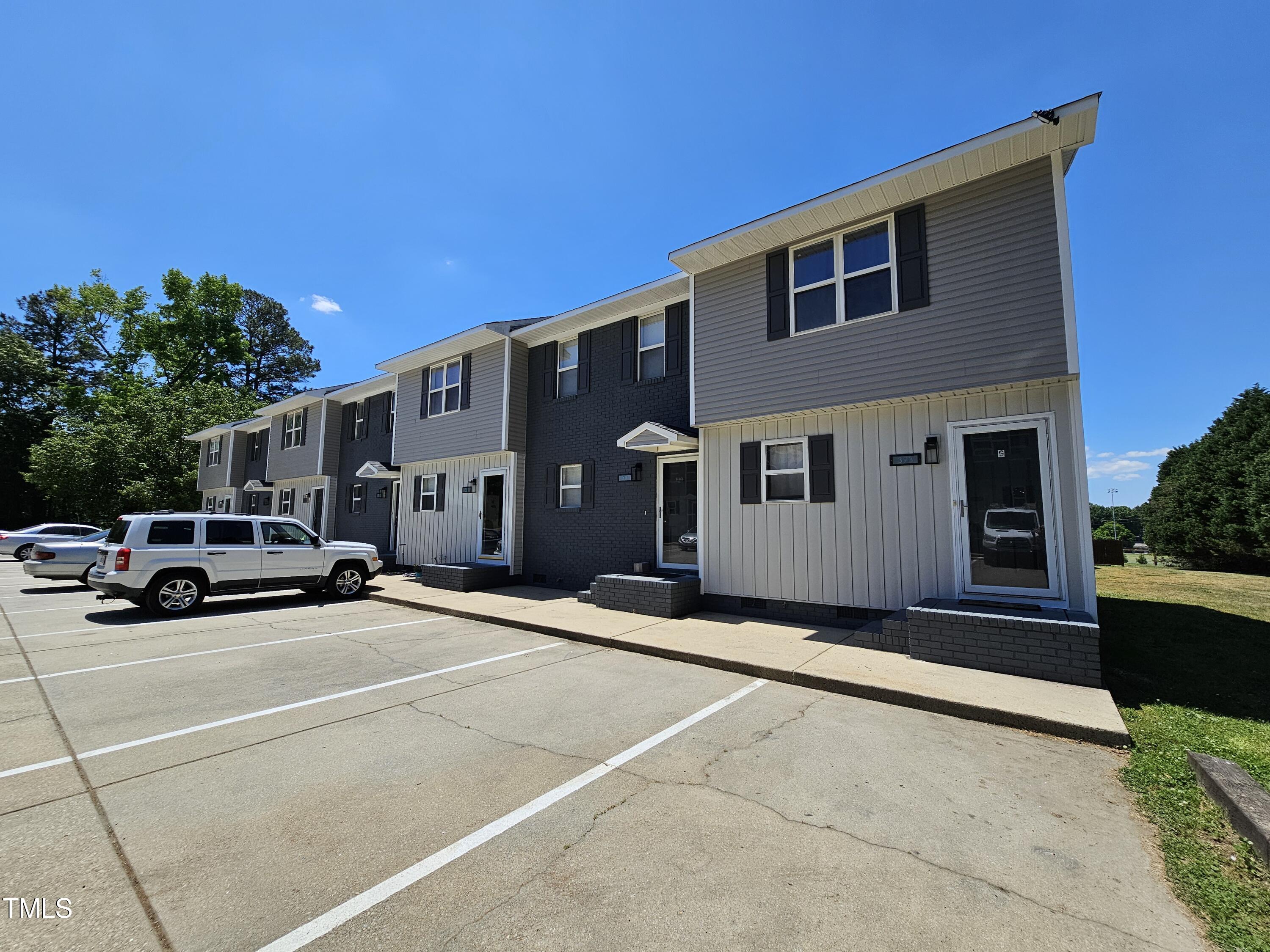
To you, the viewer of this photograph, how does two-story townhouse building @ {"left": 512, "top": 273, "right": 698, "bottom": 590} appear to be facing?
facing the viewer and to the left of the viewer

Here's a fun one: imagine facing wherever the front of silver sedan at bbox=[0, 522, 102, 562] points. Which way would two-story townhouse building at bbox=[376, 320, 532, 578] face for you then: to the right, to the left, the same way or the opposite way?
the opposite way

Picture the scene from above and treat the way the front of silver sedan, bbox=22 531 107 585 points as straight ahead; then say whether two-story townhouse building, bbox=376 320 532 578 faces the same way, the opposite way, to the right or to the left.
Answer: the opposite way

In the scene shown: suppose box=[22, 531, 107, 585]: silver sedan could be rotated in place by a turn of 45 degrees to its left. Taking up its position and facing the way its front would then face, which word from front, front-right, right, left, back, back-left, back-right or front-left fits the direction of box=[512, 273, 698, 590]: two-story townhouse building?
right

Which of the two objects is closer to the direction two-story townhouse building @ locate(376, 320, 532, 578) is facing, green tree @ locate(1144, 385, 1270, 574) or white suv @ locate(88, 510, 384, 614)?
the white suv

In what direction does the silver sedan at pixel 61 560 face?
to the viewer's right

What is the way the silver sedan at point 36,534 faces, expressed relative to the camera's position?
facing to the right of the viewer

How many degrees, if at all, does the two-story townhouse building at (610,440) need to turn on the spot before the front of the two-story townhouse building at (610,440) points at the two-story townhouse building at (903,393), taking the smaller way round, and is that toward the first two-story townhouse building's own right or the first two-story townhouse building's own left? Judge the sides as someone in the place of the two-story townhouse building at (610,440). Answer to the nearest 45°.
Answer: approximately 90° to the first two-story townhouse building's own left

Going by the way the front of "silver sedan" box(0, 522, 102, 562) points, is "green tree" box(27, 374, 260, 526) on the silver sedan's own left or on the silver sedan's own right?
on the silver sedan's own left

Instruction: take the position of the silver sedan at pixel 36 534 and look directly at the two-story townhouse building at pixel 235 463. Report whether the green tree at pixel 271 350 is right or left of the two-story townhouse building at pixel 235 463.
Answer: left

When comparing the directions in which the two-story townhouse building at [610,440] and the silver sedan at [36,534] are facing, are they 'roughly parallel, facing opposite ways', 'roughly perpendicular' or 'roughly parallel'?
roughly parallel, facing opposite ways

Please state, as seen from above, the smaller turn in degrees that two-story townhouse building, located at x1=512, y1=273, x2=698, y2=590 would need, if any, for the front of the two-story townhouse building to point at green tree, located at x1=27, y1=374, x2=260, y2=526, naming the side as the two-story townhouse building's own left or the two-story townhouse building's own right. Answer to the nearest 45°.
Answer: approximately 90° to the two-story townhouse building's own right

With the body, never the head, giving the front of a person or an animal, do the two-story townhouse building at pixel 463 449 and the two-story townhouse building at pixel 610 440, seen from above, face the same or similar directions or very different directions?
same or similar directions

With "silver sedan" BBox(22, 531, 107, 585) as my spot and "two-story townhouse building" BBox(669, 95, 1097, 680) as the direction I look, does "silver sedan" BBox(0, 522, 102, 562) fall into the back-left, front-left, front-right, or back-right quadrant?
back-left

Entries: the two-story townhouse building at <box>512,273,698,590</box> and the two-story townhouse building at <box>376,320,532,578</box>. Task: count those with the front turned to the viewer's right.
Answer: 0

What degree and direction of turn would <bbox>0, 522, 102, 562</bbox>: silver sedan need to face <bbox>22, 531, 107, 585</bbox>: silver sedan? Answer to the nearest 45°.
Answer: approximately 90° to its right
